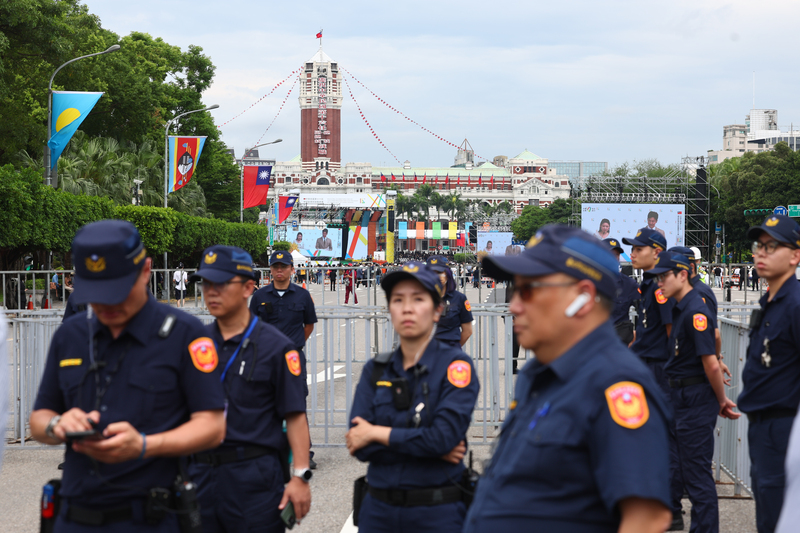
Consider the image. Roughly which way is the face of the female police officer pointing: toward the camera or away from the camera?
toward the camera

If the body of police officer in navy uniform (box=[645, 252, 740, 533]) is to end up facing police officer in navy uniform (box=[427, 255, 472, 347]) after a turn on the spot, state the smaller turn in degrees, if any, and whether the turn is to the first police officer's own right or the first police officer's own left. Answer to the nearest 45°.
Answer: approximately 45° to the first police officer's own right

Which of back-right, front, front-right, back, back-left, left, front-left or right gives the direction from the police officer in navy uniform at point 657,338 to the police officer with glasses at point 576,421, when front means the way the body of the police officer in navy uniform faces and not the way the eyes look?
front-left

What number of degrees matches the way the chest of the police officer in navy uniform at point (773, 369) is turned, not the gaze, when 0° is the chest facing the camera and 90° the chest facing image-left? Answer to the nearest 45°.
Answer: approximately 45°

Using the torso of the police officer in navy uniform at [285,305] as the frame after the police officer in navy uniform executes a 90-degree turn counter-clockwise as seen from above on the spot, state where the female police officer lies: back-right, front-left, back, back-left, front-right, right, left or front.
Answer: right

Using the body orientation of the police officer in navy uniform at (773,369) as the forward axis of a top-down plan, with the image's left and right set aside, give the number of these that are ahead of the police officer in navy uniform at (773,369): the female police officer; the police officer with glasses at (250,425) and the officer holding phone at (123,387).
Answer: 3

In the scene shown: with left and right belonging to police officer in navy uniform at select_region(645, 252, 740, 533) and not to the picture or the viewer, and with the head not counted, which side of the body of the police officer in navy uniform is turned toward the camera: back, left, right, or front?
left

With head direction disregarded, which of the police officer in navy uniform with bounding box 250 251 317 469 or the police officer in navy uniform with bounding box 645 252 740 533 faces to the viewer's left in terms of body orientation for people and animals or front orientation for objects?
the police officer in navy uniform with bounding box 645 252 740 533

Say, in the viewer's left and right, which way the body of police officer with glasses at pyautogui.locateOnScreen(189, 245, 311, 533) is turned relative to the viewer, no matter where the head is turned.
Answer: facing the viewer and to the left of the viewer

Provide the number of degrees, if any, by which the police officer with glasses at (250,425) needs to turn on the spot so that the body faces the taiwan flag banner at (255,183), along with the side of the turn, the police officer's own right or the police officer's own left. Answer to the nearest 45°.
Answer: approximately 135° to the police officer's own right

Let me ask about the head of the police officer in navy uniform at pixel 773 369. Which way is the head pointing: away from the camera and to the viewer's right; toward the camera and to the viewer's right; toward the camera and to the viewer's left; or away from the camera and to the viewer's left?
toward the camera and to the viewer's left

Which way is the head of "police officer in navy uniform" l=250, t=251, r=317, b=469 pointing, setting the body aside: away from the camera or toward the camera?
toward the camera

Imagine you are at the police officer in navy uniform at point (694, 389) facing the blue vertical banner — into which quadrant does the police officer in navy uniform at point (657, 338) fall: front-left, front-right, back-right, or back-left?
front-right

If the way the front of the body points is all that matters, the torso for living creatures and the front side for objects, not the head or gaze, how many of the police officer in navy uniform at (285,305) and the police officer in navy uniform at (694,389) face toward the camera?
1

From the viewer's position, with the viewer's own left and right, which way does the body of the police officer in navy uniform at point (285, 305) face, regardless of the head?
facing the viewer

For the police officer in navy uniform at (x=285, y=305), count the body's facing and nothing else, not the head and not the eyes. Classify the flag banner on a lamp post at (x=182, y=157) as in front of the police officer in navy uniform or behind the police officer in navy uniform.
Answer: behind

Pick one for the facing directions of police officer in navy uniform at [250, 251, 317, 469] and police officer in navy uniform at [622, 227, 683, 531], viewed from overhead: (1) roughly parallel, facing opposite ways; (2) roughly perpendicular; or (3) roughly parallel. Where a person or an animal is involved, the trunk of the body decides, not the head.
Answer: roughly perpendicular

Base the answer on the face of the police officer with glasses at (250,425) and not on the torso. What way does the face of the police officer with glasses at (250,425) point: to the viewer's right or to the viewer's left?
to the viewer's left

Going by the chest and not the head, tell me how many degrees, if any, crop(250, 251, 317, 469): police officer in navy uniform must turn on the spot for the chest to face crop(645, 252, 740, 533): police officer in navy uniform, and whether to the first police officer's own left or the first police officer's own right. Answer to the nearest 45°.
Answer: approximately 45° to the first police officer's own left
